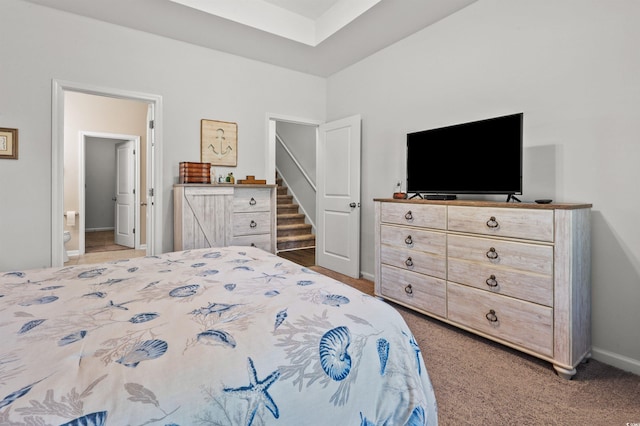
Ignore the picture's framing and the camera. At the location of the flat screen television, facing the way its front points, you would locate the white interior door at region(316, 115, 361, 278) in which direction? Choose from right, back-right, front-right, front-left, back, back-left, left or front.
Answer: right

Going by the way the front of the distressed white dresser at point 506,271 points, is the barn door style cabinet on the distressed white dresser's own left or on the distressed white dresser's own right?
on the distressed white dresser's own right

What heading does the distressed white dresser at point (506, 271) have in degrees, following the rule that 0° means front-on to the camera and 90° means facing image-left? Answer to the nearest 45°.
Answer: approximately 45°

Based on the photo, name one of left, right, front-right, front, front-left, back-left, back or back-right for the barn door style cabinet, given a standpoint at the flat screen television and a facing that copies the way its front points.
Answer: front-right

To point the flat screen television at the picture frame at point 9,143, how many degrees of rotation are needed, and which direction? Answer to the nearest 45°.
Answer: approximately 45° to its right

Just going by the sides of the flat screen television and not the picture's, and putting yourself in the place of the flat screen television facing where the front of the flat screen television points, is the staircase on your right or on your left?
on your right

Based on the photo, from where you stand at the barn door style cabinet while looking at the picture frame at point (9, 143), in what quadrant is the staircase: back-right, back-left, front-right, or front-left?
back-right

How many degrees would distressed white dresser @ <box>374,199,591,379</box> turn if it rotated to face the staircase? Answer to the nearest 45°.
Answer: approximately 90° to its right

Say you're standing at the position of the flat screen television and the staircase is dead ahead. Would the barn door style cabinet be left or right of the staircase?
left
